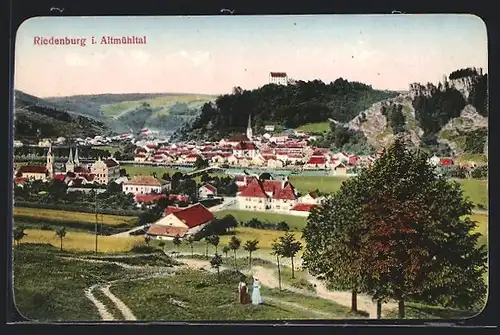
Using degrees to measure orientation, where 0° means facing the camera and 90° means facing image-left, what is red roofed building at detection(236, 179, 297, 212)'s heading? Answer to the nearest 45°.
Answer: approximately 0°

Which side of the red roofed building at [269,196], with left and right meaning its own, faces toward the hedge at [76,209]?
right

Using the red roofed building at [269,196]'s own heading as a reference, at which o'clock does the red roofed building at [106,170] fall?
the red roofed building at [106,170] is roughly at 3 o'clock from the red roofed building at [269,196].

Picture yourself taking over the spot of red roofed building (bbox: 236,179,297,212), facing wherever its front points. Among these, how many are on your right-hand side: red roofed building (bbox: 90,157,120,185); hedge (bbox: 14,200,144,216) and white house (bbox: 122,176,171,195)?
3

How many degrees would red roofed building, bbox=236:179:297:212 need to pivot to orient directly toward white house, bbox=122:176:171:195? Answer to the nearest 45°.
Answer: approximately 90° to its right
